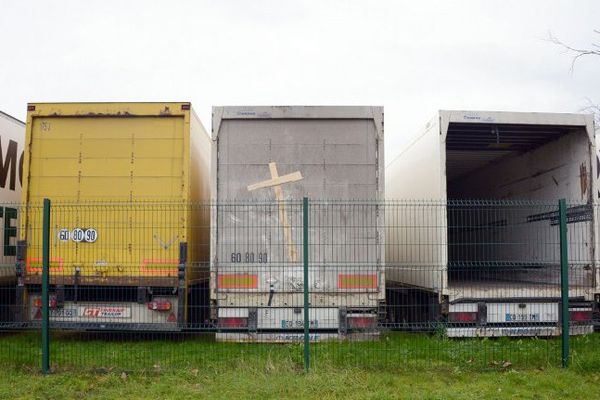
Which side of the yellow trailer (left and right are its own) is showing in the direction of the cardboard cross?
right

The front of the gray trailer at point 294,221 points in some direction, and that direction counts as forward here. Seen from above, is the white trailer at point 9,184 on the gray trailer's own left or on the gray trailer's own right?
on the gray trailer's own left

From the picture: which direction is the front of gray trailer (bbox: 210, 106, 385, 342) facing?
away from the camera

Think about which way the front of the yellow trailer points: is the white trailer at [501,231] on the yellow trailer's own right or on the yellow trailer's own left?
on the yellow trailer's own right

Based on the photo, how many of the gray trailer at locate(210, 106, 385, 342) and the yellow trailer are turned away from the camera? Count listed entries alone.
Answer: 2

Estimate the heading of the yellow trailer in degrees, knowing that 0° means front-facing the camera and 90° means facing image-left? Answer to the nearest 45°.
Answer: approximately 180°

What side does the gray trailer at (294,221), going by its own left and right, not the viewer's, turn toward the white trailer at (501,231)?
right

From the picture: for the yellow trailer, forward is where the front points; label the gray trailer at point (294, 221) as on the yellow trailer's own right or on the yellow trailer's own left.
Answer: on the yellow trailer's own right

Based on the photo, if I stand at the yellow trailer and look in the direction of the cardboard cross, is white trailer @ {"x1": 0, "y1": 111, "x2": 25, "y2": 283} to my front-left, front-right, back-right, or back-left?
back-left

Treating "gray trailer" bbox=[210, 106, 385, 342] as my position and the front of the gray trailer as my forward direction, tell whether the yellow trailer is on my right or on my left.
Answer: on my left
